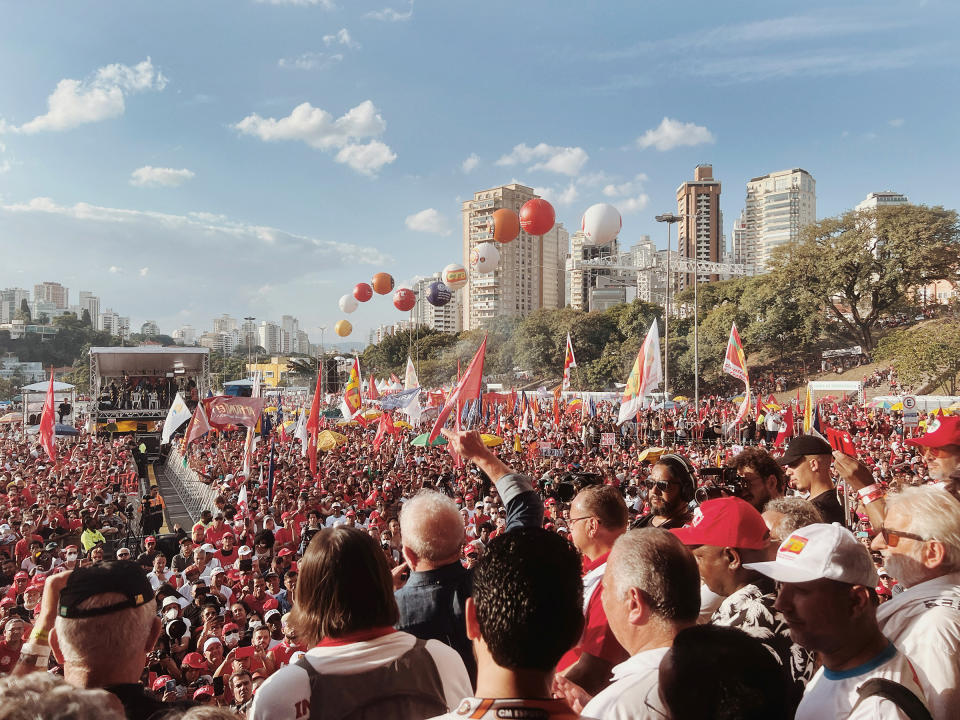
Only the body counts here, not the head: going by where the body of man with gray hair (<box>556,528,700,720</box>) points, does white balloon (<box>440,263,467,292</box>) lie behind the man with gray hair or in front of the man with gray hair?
in front

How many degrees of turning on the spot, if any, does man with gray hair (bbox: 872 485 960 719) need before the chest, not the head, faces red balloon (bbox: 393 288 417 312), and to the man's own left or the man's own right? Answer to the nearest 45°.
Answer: approximately 45° to the man's own right

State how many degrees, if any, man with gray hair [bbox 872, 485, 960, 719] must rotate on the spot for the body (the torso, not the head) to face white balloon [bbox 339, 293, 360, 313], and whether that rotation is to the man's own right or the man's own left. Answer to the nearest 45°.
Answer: approximately 45° to the man's own right

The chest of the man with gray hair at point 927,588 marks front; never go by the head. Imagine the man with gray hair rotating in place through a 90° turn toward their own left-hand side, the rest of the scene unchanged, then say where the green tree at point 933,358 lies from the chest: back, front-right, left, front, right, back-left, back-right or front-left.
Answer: back

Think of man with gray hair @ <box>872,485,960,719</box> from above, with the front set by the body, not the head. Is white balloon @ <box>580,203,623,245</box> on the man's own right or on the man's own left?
on the man's own right

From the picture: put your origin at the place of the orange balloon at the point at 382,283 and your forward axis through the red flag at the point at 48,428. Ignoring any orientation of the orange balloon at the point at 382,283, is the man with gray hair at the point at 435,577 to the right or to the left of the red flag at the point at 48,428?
left

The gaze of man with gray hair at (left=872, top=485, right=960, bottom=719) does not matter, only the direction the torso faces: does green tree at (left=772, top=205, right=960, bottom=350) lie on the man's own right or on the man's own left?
on the man's own right

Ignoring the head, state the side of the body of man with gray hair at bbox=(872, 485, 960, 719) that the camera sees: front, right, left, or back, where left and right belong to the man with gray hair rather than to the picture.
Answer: left

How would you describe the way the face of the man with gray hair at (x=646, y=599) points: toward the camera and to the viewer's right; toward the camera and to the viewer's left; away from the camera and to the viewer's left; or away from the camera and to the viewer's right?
away from the camera and to the viewer's left

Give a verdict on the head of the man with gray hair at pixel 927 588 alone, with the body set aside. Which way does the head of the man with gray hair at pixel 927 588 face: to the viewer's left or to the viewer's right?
to the viewer's left

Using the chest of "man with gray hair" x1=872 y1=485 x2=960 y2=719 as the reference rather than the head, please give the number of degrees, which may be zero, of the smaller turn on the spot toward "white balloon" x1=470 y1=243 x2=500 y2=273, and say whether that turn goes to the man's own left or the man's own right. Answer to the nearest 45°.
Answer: approximately 45° to the man's own right

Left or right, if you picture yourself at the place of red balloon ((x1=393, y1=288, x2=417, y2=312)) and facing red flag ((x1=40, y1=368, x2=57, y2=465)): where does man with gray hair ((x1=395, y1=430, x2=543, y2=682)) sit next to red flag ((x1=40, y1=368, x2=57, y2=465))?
left

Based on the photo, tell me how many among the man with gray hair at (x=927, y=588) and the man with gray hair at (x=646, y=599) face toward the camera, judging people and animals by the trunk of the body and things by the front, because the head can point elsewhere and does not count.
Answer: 0

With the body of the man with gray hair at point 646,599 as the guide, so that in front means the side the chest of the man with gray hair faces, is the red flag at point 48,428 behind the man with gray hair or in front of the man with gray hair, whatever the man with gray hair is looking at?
in front
